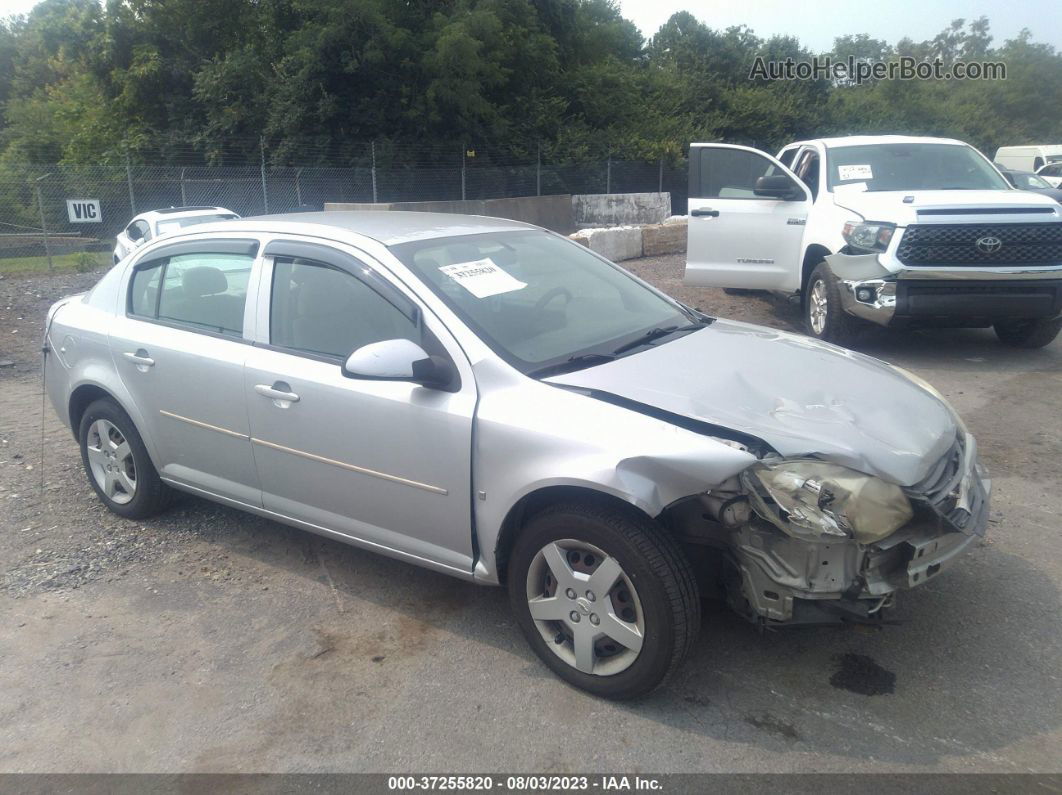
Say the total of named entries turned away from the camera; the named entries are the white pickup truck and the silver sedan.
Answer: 0

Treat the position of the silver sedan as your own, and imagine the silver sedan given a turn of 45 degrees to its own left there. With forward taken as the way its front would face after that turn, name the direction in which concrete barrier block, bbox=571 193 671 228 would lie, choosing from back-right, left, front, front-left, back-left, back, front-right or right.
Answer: left

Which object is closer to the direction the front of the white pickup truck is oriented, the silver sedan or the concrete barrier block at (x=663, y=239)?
the silver sedan

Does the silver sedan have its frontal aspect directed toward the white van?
no

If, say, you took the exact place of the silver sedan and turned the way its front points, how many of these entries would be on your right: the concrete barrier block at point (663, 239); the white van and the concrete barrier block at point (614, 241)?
0

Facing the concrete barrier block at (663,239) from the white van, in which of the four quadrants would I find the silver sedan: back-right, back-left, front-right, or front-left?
front-left

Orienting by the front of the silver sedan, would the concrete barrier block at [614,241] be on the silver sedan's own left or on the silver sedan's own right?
on the silver sedan's own left

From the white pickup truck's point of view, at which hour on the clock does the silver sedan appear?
The silver sedan is roughly at 2 o'clock from the white pickup truck.

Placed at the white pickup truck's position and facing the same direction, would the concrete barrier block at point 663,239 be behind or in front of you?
behind

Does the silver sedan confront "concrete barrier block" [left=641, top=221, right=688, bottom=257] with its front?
no

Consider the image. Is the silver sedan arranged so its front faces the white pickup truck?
no

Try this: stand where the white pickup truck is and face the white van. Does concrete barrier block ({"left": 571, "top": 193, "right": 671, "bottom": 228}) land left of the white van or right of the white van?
left

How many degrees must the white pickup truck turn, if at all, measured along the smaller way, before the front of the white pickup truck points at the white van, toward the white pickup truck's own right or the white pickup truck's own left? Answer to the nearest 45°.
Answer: approximately 135° to the white pickup truck's own left

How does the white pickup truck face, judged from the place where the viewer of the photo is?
facing the viewer and to the right of the viewer
